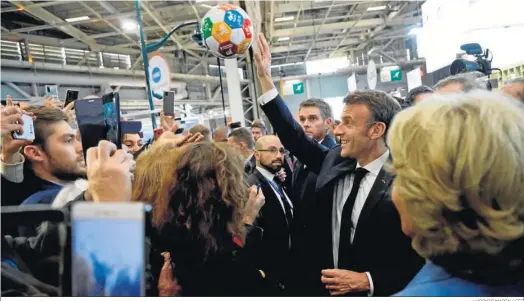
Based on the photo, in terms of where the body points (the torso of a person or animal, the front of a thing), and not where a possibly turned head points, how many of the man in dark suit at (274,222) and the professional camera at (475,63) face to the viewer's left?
1

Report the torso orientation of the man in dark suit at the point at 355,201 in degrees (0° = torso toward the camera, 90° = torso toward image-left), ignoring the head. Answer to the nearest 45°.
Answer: approximately 45°

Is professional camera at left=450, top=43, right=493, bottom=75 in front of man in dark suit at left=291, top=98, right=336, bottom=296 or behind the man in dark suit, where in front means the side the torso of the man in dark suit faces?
behind

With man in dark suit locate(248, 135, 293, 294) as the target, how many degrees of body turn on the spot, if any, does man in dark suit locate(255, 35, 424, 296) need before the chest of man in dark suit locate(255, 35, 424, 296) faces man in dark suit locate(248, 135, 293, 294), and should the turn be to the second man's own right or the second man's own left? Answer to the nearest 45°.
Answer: approximately 90° to the second man's own right

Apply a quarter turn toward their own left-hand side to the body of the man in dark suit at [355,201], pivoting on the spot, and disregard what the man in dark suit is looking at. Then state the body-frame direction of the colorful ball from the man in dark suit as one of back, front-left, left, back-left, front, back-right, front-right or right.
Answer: back

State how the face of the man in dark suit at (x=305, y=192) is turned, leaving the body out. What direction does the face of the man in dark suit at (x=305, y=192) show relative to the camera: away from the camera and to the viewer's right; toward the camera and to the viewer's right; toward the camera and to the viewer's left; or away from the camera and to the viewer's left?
toward the camera and to the viewer's left

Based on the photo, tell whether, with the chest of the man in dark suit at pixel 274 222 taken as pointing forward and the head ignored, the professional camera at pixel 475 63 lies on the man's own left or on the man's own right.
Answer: on the man's own left

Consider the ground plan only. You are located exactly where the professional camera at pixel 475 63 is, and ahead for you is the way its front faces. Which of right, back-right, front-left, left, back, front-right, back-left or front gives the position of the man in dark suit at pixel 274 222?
front-left

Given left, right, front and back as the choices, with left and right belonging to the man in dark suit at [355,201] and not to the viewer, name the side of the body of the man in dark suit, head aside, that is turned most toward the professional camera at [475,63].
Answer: back

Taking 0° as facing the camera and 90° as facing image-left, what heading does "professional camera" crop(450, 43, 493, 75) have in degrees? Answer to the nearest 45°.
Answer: approximately 90°
